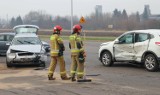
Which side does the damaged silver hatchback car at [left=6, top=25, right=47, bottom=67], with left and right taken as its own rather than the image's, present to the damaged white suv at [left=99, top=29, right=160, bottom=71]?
left

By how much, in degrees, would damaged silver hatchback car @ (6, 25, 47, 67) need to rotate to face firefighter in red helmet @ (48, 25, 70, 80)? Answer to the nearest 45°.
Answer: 0° — it already faces them

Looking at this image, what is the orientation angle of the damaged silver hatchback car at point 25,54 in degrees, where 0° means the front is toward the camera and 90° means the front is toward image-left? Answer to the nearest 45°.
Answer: approximately 0°

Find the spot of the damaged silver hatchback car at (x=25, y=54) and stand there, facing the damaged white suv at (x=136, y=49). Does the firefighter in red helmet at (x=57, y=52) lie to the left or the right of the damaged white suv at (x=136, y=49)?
right
